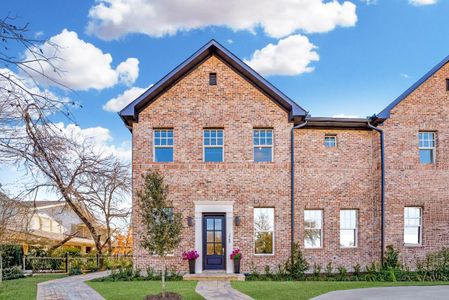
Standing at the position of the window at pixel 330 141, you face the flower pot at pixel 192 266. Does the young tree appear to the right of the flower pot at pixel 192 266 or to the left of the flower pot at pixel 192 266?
left

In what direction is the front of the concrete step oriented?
toward the camera

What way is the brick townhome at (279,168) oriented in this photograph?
toward the camera

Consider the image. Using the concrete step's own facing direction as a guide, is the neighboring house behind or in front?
behind

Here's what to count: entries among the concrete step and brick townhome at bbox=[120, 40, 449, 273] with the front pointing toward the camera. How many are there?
2

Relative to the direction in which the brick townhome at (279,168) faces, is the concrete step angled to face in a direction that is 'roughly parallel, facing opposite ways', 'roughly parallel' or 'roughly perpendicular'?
roughly parallel
